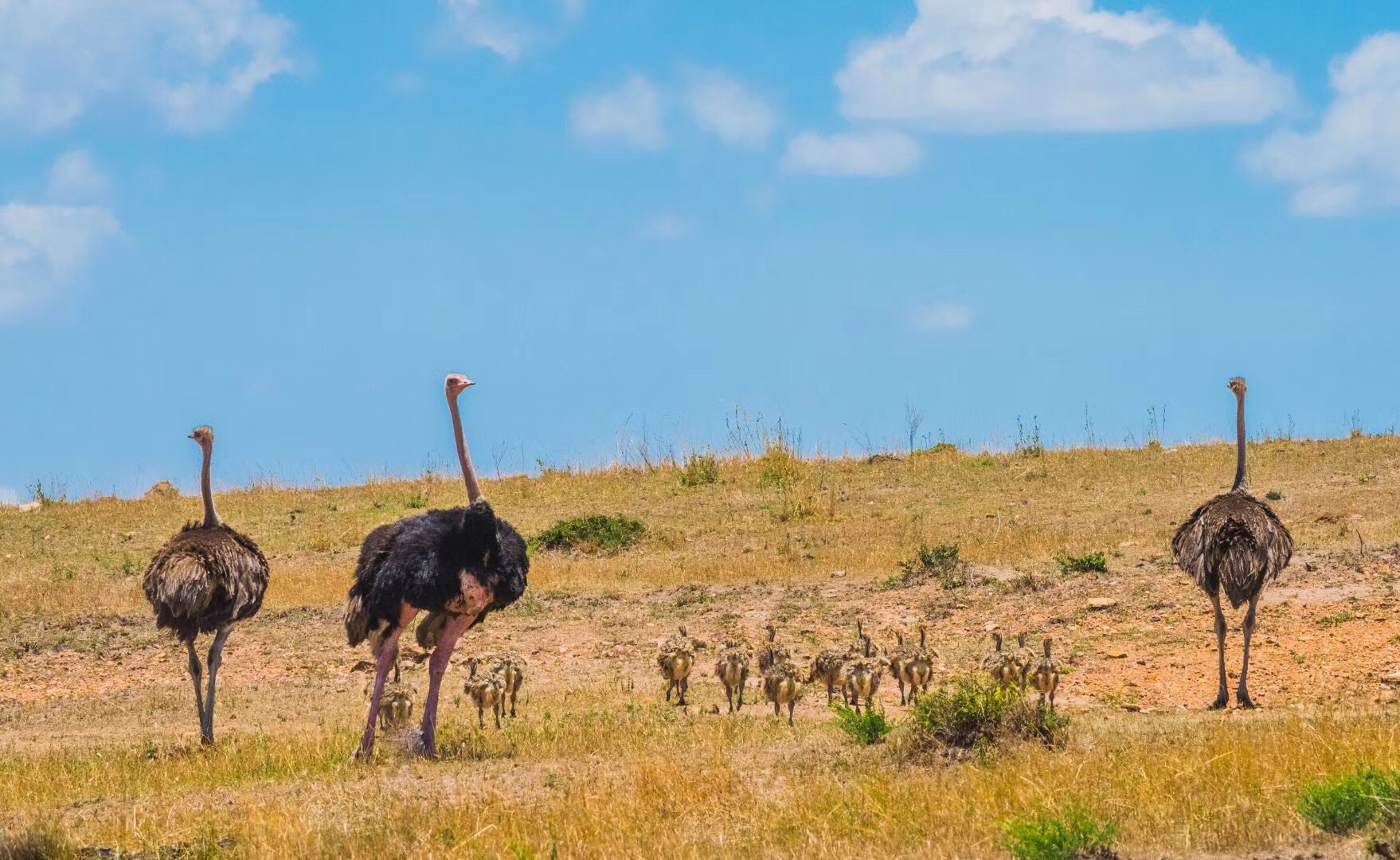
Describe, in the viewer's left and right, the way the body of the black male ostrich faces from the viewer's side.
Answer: facing the viewer and to the right of the viewer

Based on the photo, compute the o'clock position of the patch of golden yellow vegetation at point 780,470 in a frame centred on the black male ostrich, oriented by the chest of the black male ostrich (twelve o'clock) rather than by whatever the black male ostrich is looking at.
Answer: The patch of golden yellow vegetation is roughly at 8 o'clock from the black male ostrich.

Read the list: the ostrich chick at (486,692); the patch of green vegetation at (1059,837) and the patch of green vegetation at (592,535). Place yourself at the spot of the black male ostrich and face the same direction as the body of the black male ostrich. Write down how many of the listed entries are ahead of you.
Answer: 1

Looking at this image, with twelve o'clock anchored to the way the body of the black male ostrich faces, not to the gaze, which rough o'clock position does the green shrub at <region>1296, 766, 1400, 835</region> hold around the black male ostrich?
The green shrub is roughly at 12 o'clock from the black male ostrich.

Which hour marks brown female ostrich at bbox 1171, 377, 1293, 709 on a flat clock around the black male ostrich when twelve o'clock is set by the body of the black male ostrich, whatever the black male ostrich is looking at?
The brown female ostrich is roughly at 10 o'clock from the black male ostrich.

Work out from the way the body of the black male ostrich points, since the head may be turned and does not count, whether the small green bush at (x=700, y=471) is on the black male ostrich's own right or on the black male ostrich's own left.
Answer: on the black male ostrich's own left

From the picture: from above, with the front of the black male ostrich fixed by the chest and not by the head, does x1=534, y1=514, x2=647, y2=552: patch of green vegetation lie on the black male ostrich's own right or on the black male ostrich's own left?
on the black male ostrich's own left

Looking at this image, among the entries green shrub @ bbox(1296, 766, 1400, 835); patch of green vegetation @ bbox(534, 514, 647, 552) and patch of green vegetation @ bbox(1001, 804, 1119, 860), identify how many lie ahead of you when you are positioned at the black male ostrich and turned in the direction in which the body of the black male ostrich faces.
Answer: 2

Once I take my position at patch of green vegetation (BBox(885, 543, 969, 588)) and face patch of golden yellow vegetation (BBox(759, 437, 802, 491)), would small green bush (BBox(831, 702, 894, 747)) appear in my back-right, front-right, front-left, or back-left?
back-left

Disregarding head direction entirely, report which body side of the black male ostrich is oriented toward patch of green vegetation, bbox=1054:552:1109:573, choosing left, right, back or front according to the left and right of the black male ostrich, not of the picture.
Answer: left

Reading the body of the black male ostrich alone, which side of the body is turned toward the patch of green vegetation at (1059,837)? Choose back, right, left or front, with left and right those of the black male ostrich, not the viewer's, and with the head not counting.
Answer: front

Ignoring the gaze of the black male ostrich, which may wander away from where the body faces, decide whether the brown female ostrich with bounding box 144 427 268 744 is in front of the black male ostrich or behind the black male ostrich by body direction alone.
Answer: behind
